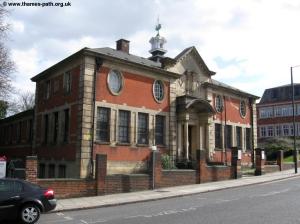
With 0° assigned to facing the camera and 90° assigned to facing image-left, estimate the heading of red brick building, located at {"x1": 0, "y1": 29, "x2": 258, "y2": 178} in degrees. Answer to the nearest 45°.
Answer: approximately 315°

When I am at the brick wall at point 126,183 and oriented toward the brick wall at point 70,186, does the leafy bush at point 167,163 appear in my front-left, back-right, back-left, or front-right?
back-right

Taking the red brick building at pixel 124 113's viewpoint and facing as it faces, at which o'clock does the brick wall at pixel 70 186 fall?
The brick wall is roughly at 2 o'clock from the red brick building.
